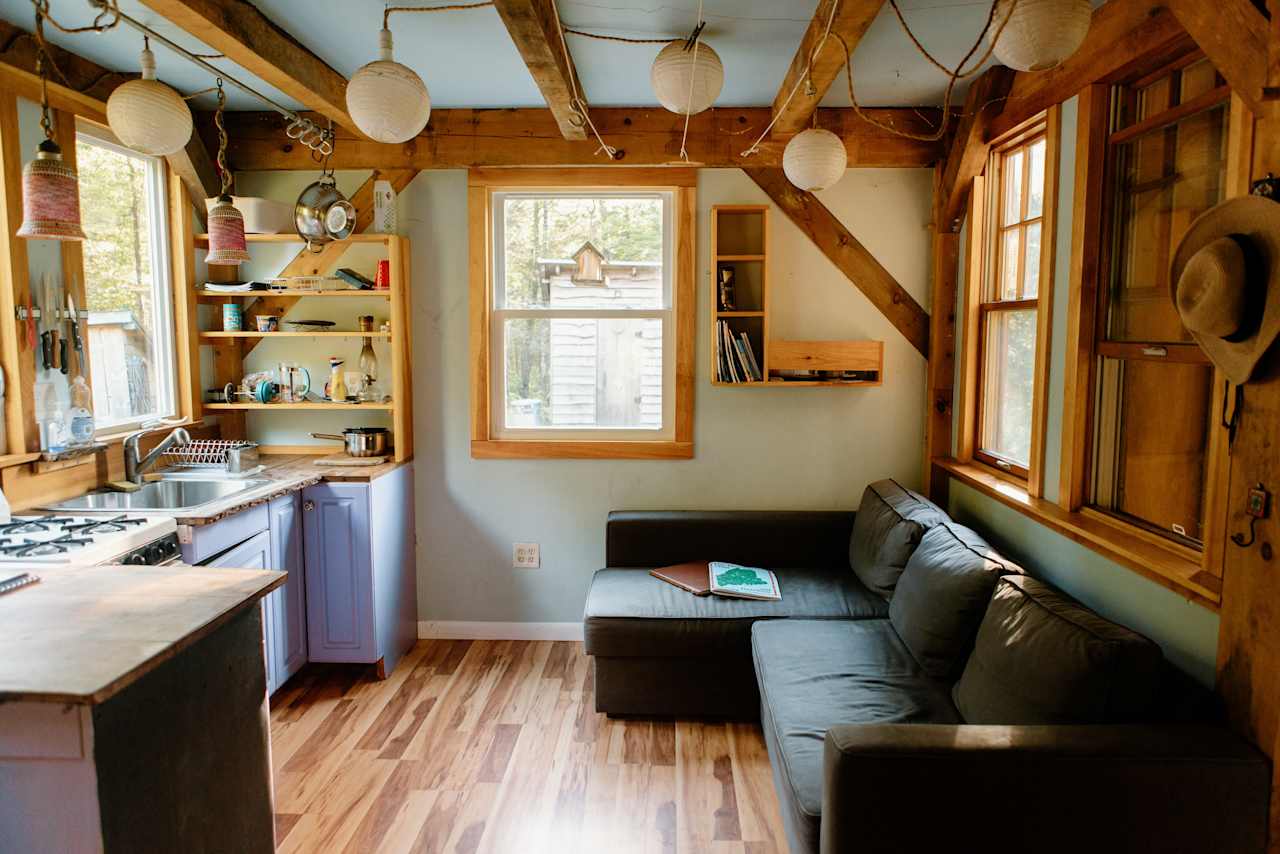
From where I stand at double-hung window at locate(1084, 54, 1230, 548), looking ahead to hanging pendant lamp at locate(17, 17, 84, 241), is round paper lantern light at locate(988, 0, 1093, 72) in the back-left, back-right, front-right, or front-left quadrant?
front-left

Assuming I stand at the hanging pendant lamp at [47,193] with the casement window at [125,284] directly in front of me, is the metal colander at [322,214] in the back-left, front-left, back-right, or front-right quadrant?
front-right

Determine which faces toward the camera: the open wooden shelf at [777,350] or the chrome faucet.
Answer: the open wooden shelf

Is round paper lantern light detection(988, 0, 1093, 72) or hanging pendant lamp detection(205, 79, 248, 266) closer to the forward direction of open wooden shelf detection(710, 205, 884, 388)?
the round paper lantern light

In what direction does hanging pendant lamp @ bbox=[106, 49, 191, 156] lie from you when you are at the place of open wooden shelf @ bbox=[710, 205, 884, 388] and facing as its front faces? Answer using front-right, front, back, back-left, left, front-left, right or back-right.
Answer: front-right

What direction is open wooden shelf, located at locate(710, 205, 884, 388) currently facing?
toward the camera

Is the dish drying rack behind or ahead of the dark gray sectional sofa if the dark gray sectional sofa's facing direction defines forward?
ahead

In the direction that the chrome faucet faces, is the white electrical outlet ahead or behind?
ahead

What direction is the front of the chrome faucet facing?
to the viewer's right

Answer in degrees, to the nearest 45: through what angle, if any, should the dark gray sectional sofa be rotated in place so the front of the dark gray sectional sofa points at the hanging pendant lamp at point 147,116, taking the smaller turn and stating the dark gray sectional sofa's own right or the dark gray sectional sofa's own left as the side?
0° — it already faces it

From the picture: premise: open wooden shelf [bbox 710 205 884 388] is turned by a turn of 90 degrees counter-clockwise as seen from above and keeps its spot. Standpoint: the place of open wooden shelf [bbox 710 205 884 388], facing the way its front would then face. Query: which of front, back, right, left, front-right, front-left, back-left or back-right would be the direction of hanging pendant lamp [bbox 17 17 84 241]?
back-right

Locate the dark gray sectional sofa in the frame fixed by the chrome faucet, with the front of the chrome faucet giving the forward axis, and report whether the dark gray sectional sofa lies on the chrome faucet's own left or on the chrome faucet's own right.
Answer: on the chrome faucet's own right

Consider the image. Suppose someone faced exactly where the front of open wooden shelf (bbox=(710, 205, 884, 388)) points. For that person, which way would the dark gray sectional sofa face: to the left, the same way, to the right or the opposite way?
to the right

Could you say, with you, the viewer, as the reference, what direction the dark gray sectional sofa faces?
facing to the left of the viewer

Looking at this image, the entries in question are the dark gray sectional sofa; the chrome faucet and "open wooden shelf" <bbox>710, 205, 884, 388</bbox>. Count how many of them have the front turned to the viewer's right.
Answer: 1
